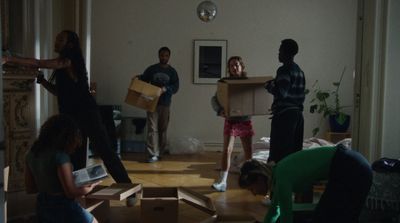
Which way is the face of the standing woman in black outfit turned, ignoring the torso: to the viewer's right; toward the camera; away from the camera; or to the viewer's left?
to the viewer's left

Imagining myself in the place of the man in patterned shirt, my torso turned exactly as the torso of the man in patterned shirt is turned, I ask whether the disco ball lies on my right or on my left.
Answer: on my right

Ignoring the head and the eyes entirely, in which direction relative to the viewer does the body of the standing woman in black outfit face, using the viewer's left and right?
facing to the left of the viewer

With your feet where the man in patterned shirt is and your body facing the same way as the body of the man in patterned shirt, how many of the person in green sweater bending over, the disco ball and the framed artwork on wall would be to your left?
1

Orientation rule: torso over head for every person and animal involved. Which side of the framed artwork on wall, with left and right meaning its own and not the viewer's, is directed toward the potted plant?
left

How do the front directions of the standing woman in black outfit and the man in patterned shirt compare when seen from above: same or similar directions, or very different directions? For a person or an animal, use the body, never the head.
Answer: same or similar directions

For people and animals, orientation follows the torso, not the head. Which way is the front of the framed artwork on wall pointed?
toward the camera

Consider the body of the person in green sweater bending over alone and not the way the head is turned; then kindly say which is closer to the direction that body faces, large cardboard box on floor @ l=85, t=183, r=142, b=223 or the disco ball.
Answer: the large cardboard box on floor

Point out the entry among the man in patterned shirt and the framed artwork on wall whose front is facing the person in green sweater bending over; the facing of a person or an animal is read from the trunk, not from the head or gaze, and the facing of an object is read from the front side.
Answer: the framed artwork on wall

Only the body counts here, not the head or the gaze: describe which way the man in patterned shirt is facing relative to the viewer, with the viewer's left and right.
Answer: facing to the left of the viewer

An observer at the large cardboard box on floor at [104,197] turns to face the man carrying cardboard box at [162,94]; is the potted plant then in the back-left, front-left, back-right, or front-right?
front-right

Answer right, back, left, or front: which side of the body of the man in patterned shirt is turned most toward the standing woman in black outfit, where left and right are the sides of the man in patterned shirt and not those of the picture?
front

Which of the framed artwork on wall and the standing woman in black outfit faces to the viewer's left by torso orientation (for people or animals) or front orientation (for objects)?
the standing woman in black outfit

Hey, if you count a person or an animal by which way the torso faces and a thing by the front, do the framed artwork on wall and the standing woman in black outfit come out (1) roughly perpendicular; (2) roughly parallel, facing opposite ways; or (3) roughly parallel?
roughly perpendicular

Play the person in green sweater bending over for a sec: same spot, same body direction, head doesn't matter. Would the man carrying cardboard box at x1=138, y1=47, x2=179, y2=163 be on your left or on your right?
on your right

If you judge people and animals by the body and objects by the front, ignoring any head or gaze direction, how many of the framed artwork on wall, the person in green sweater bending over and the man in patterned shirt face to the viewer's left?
2

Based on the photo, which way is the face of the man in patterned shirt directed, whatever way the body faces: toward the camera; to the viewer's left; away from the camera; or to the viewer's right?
to the viewer's left

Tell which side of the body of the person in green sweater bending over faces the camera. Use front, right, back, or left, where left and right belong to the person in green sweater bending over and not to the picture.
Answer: left
